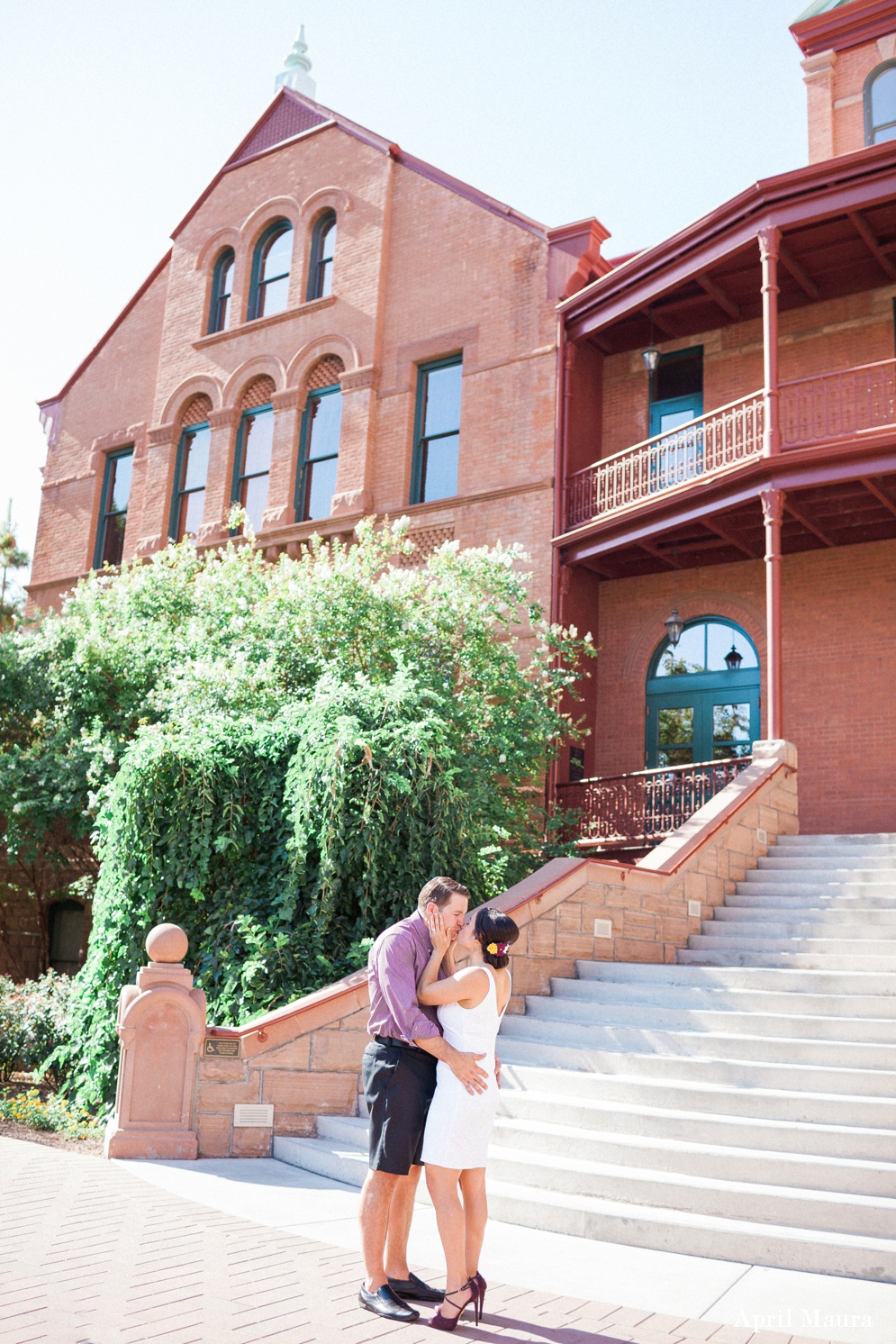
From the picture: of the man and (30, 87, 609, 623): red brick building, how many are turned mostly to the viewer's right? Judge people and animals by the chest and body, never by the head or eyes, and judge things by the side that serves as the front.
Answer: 1

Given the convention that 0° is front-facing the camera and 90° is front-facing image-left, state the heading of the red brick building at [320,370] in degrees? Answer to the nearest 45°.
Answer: approximately 45°

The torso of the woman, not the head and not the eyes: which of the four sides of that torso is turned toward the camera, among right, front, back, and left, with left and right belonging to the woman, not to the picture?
left

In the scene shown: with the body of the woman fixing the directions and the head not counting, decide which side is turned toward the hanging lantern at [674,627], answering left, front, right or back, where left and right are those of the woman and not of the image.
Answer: right

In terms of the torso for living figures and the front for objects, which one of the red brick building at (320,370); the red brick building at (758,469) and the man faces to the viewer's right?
the man

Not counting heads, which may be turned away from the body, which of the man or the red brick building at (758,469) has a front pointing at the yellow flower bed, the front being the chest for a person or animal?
the red brick building

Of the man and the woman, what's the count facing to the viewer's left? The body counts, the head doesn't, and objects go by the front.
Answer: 1

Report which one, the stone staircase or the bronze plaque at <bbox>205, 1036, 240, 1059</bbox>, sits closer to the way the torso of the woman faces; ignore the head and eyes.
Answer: the bronze plaque

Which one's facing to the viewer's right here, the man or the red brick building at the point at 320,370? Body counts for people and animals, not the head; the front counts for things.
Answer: the man

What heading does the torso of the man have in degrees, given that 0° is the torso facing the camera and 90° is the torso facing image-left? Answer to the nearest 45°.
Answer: approximately 270°

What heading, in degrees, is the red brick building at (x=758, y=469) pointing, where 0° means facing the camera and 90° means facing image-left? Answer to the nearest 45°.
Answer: approximately 45°

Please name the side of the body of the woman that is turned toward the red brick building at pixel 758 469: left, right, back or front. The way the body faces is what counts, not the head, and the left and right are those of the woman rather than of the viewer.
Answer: right

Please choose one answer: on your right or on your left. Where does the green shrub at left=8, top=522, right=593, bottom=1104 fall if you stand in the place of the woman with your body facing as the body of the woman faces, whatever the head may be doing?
on your right
